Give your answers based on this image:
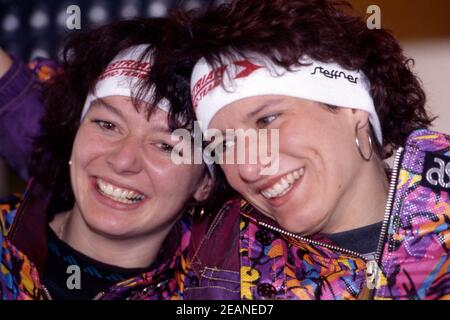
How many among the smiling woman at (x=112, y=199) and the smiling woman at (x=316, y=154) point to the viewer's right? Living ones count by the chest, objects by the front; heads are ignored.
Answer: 0

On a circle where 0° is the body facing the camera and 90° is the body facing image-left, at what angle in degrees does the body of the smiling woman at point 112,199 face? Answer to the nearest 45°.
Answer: approximately 0°

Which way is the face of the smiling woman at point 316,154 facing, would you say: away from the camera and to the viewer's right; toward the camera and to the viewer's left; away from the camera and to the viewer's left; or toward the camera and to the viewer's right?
toward the camera and to the viewer's left
